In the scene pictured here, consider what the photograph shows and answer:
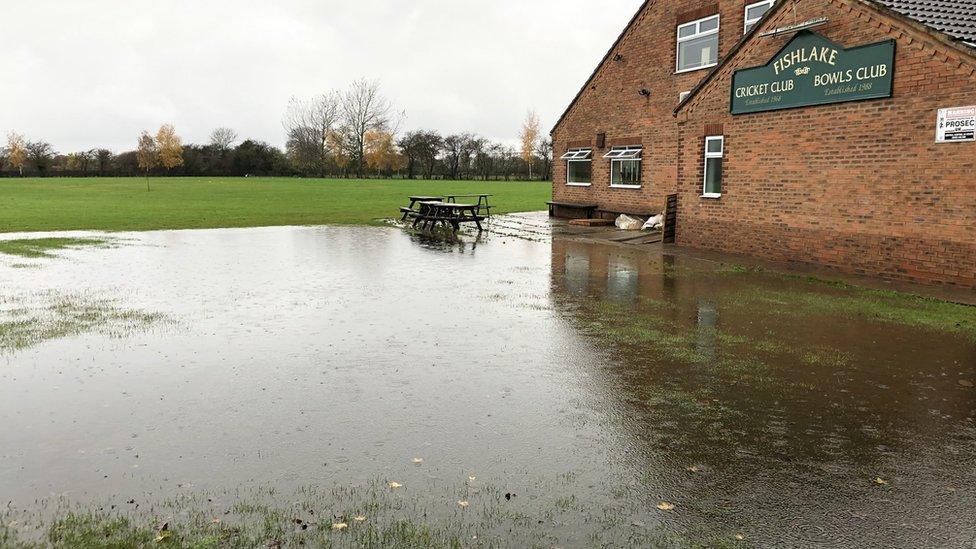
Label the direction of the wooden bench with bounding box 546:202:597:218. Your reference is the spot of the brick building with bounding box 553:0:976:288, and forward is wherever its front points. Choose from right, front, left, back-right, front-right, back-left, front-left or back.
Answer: right

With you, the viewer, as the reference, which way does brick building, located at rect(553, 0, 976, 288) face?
facing the viewer and to the left of the viewer

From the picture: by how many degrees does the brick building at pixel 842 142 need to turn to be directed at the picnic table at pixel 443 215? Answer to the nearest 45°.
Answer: approximately 90° to its right

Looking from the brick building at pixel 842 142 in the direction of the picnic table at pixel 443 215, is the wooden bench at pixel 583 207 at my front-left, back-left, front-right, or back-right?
front-right

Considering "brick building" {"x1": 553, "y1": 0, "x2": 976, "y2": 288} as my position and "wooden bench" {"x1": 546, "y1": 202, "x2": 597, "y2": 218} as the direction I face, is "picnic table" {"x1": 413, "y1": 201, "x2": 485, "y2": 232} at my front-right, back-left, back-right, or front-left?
front-left
